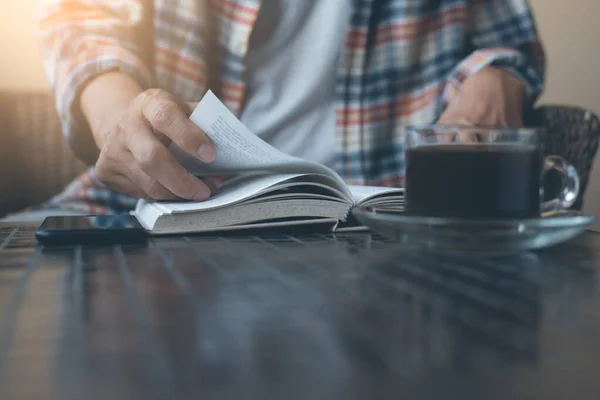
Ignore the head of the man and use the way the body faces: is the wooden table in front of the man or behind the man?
in front

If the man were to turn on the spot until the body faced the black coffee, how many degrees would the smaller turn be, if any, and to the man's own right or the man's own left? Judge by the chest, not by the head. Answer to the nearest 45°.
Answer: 0° — they already face it

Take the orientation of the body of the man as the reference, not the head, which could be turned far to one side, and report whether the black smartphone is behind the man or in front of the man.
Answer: in front

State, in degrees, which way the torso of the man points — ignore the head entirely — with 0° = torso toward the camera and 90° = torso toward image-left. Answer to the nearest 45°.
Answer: approximately 0°
